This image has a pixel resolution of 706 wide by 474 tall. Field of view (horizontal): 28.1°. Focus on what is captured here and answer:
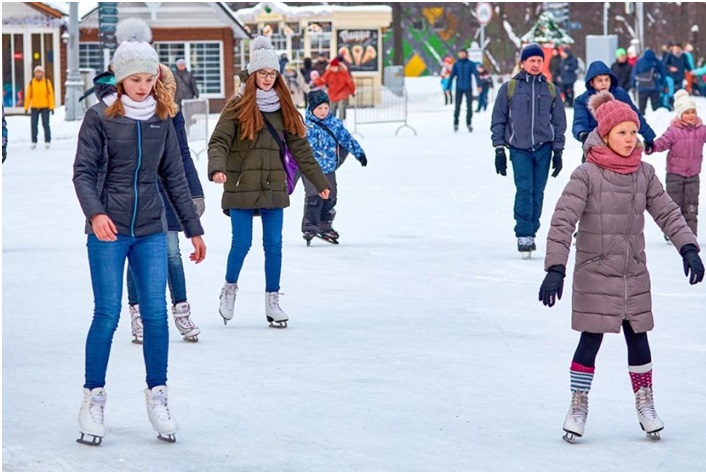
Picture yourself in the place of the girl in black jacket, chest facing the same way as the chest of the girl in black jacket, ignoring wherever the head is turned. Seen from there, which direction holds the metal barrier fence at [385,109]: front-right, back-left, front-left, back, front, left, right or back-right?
back

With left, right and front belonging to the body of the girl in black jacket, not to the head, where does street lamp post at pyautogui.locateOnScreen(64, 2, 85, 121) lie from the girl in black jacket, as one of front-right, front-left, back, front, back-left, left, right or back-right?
back

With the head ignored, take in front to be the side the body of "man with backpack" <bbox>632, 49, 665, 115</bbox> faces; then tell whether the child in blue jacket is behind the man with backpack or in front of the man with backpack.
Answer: behind

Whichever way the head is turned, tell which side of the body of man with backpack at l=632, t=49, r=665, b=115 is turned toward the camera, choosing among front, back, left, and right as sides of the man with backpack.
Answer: back

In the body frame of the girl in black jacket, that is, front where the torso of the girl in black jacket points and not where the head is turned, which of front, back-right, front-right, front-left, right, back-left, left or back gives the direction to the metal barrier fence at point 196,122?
back

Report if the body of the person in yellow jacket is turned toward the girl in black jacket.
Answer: yes

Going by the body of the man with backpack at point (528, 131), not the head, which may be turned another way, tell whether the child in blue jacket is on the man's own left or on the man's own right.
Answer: on the man's own right

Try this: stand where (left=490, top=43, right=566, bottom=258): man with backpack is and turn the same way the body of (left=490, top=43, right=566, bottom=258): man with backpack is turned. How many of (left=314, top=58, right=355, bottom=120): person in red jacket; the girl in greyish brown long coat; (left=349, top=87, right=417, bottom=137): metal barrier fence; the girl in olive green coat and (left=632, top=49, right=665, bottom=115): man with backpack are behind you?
3

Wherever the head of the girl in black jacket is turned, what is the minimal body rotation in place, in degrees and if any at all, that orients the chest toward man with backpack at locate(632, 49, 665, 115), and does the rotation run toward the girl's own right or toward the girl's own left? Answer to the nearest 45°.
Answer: approximately 135° to the girl's own left

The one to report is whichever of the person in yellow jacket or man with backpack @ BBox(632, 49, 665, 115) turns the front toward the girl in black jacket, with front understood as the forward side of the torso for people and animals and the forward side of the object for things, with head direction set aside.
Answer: the person in yellow jacket

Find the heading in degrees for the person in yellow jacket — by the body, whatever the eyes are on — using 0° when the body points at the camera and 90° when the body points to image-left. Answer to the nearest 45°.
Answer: approximately 0°

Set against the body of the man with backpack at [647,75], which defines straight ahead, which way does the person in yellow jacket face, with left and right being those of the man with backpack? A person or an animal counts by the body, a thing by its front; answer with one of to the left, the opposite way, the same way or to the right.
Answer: the opposite way

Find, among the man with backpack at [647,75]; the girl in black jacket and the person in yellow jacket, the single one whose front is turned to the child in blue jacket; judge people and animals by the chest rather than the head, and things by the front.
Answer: the person in yellow jacket
